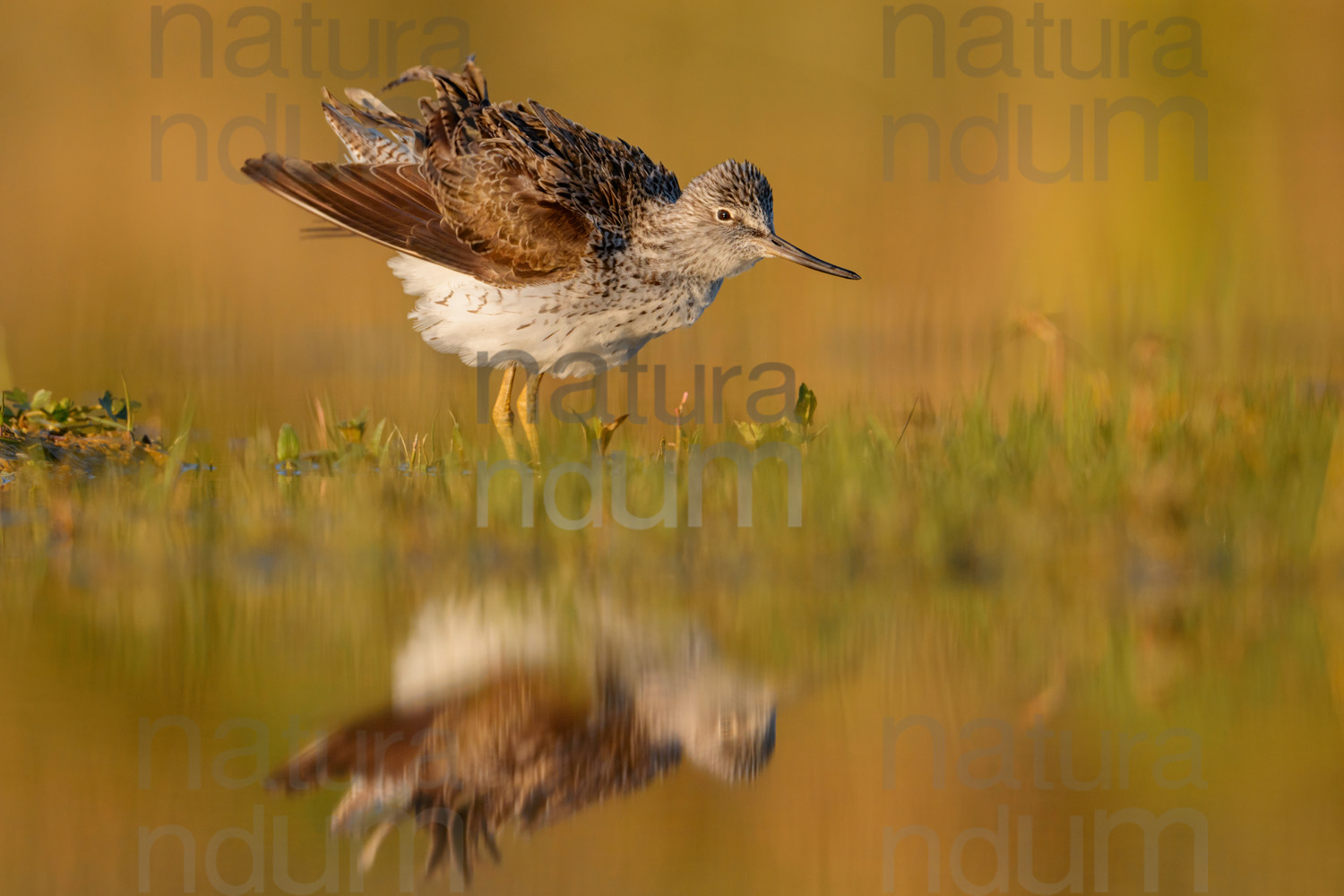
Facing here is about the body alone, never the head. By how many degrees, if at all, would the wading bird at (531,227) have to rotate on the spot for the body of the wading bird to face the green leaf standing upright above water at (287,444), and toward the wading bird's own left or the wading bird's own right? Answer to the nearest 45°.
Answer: approximately 180°

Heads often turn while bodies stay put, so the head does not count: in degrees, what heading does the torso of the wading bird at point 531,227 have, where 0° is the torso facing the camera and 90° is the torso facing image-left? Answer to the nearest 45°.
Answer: approximately 270°
